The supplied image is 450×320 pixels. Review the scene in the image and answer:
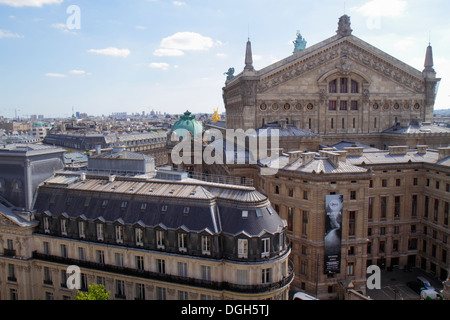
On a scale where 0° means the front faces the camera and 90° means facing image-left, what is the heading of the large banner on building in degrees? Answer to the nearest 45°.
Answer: approximately 0°

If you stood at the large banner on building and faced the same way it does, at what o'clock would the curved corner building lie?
The curved corner building is roughly at 2 o'clock from the large banner on building.
